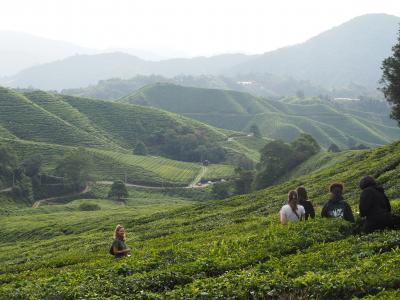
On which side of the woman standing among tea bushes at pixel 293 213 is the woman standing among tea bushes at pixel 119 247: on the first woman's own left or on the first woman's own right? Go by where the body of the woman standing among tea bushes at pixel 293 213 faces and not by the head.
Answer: on the first woman's own left

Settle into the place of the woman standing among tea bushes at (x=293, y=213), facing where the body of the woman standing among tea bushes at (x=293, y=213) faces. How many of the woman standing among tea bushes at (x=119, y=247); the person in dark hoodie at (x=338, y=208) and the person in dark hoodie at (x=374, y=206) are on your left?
1

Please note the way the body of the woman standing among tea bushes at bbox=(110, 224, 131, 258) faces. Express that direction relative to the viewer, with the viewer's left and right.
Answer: facing the viewer and to the right of the viewer

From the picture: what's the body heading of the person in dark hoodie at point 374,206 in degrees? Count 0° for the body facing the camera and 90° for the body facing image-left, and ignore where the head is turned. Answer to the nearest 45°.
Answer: approximately 135°

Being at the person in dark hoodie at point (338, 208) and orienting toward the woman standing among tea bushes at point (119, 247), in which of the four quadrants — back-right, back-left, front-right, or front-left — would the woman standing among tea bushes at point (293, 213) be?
front-right

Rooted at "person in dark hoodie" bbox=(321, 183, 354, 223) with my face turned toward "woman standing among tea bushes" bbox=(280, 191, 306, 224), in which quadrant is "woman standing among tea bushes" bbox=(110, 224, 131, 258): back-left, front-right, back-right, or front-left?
front-left

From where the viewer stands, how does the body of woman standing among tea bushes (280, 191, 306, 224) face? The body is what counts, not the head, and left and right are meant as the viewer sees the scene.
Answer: facing away from the viewer

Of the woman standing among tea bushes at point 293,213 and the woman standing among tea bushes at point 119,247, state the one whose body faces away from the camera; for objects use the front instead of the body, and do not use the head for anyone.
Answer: the woman standing among tea bushes at point 293,213

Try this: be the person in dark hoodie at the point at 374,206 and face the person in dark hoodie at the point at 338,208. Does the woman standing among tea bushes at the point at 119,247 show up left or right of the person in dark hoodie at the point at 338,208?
left

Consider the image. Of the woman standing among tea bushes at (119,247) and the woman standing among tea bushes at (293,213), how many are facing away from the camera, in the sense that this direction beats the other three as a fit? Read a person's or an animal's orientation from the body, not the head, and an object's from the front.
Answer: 1
